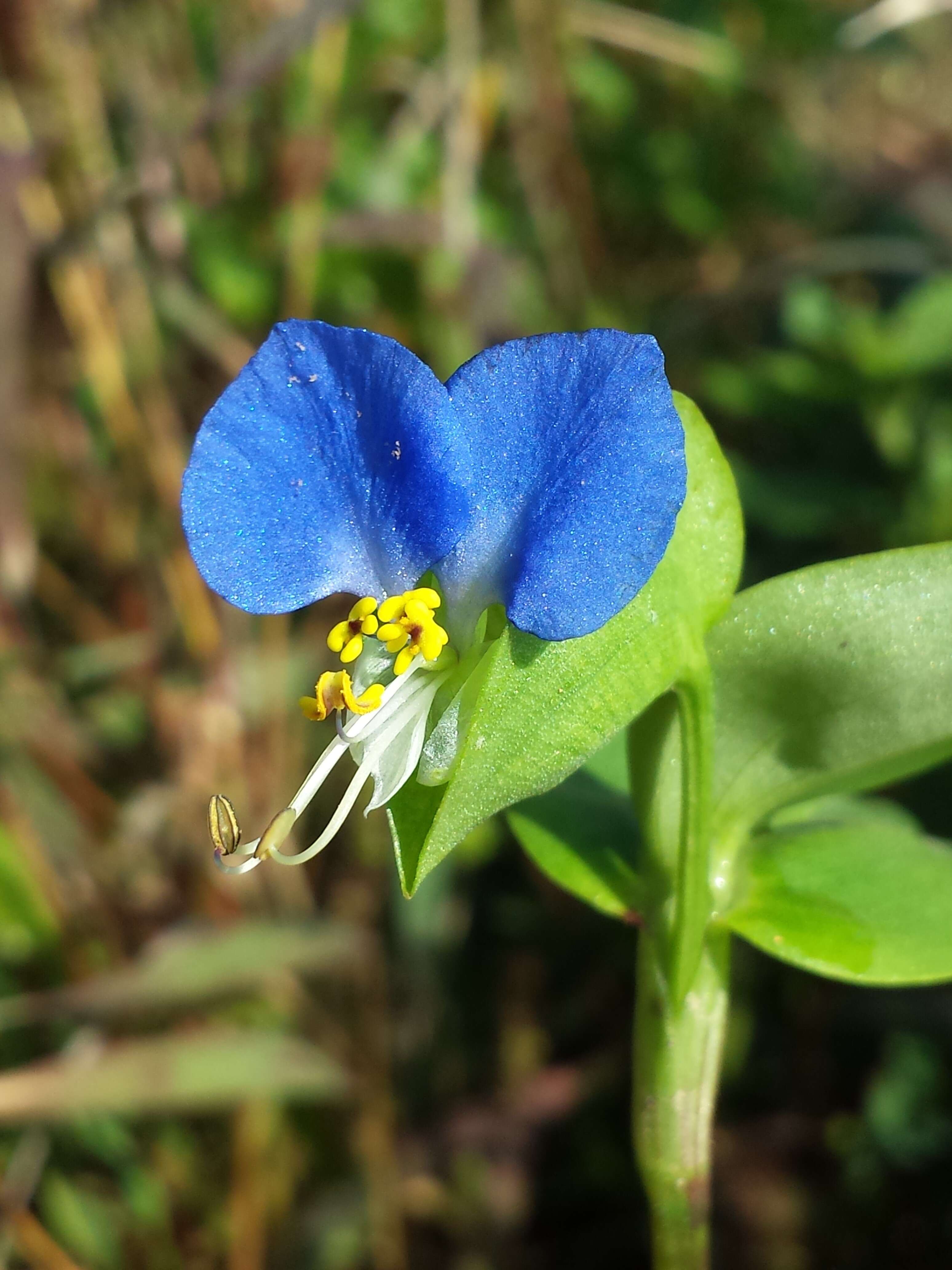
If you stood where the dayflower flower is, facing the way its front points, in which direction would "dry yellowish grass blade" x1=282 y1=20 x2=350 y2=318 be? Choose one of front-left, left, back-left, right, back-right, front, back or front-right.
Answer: back-right

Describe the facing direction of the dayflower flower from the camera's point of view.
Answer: facing the viewer and to the left of the viewer

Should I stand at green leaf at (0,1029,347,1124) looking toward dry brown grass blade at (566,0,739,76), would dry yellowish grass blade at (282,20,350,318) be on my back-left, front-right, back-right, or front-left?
front-left

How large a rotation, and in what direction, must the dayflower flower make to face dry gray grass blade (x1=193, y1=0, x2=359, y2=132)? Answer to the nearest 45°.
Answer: approximately 135° to its right

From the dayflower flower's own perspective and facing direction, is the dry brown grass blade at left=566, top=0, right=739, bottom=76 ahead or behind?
behind

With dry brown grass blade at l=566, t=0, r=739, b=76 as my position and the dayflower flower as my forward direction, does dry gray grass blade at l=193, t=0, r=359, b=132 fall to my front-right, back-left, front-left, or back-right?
front-right
